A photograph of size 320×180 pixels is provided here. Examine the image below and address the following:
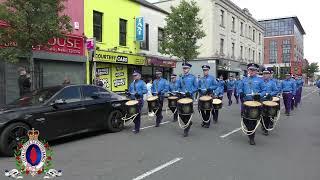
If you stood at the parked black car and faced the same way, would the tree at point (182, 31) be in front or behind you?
behind

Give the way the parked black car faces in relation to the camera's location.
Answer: facing the viewer and to the left of the viewer

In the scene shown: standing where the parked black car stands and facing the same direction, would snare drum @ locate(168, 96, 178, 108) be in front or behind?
behind

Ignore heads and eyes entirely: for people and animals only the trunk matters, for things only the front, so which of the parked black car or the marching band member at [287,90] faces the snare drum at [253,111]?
the marching band member

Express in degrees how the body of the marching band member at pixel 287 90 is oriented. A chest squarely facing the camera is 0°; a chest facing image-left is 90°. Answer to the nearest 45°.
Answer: approximately 0°

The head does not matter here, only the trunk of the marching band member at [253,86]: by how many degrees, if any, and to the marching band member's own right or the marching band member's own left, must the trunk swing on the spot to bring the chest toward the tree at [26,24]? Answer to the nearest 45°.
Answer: approximately 90° to the marching band member's own right

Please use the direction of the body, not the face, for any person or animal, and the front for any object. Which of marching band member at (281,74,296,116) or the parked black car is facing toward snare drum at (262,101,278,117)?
the marching band member

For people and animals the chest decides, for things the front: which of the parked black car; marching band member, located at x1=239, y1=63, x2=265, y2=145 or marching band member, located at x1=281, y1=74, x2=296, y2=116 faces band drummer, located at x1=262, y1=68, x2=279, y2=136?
marching band member, located at x1=281, y1=74, x2=296, y2=116

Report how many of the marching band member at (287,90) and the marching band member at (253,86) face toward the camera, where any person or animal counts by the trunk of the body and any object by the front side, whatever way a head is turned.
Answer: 2

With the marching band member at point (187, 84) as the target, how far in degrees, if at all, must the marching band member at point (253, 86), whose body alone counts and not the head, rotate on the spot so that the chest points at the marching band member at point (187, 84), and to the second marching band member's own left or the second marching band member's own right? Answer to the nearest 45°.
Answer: approximately 90° to the second marching band member's own right
